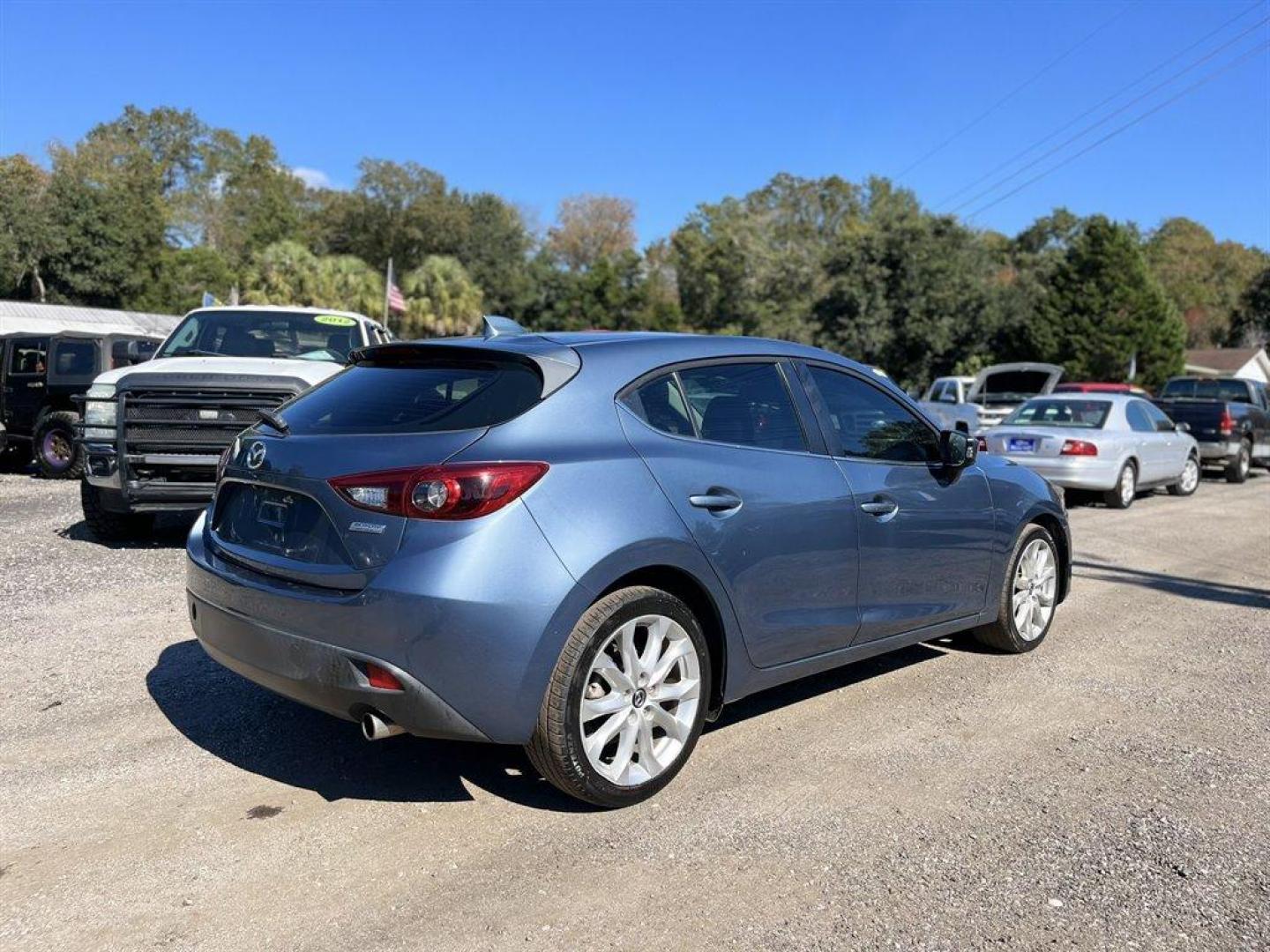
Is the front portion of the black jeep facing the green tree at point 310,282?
no

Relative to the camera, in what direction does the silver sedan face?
facing away from the viewer and to the right of the viewer

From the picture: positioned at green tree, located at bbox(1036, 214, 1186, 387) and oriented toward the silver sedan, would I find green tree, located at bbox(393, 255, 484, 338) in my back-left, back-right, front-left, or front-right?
front-right

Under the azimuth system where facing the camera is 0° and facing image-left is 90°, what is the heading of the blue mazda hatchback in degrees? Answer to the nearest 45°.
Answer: approximately 225°

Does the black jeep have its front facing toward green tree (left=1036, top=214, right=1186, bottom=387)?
no

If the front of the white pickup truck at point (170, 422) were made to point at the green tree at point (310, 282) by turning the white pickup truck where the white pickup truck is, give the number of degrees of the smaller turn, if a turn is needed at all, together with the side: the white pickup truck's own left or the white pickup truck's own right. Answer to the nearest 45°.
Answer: approximately 135° to the white pickup truck's own right

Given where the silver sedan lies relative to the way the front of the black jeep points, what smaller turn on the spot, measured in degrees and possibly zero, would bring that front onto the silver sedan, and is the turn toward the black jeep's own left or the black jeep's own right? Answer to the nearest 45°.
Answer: approximately 180°

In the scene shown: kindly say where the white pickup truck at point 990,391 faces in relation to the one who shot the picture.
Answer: facing the viewer and to the right of the viewer

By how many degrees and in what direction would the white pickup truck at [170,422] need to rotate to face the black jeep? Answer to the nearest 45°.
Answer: approximately 135° to its right

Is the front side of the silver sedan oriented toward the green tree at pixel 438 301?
no

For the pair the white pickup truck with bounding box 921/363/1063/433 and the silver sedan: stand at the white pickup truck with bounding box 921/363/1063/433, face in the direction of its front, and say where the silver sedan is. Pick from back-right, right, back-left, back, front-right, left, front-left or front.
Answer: front-right

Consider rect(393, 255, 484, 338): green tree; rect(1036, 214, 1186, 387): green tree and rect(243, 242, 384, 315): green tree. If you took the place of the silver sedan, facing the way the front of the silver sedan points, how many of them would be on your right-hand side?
0

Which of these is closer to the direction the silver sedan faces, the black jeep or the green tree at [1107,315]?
the green tree

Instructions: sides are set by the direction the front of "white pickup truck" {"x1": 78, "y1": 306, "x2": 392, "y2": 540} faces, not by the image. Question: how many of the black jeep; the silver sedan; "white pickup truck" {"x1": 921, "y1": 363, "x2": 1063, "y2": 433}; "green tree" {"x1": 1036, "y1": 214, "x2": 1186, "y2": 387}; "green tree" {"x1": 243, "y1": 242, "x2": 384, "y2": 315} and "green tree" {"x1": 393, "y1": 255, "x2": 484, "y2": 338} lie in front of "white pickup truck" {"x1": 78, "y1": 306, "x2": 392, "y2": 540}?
0

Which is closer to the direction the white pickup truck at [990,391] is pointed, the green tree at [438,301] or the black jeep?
the black jeep

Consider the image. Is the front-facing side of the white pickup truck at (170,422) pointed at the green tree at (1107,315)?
no

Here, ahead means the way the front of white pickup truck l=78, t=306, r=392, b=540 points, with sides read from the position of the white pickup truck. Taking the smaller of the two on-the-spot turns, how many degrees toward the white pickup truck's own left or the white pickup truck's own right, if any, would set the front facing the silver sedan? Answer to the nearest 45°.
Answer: approximately 135° to the white pickup truck's own left

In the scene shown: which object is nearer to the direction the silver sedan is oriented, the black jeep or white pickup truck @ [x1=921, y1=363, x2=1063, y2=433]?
the white pickup truck

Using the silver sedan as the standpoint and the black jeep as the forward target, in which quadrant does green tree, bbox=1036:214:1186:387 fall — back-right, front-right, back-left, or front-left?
back-right

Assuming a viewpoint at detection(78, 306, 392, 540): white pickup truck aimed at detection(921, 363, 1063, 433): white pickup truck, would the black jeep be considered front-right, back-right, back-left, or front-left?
front-left

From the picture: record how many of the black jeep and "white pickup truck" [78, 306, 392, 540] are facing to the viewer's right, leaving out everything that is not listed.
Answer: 0
